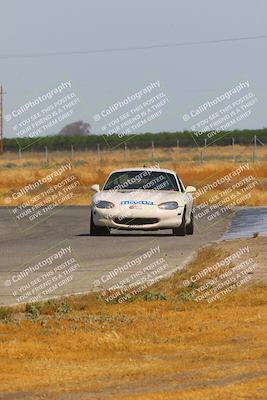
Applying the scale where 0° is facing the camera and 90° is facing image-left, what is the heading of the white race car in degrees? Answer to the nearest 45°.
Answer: approximately 0°
